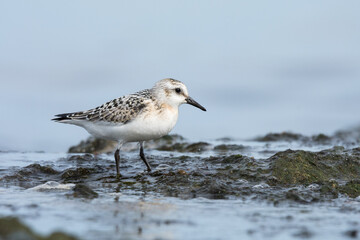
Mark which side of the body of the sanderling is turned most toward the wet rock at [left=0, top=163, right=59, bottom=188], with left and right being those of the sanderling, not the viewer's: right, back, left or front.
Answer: back

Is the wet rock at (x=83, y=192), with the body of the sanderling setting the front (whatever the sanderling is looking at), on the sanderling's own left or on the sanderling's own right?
on the sanderling's own right

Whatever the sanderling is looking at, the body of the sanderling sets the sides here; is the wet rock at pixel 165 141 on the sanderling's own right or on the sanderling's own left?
on the sanderling's own left

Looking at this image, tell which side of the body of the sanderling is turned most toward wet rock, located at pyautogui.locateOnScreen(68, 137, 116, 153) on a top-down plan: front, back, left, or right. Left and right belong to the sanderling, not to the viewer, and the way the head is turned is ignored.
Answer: left

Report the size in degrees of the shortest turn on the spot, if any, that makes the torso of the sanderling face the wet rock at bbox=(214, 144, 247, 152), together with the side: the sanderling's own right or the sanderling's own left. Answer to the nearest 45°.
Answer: approximately 45° to the sanderling's own left

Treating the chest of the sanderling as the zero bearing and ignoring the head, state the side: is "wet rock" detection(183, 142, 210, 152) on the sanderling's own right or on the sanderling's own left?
on the sanderling's own left

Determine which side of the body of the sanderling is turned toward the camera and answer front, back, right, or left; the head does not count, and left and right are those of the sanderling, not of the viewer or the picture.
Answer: right

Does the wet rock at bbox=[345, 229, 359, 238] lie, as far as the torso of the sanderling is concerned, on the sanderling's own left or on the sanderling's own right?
on the sanderling's own right

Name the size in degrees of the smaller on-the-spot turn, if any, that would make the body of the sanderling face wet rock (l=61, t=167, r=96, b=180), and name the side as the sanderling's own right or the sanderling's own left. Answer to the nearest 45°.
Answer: approximately 180°

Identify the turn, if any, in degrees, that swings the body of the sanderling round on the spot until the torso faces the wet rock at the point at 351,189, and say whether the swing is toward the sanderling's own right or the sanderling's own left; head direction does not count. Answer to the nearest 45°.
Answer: approximately 45° to the sanderling's own right
